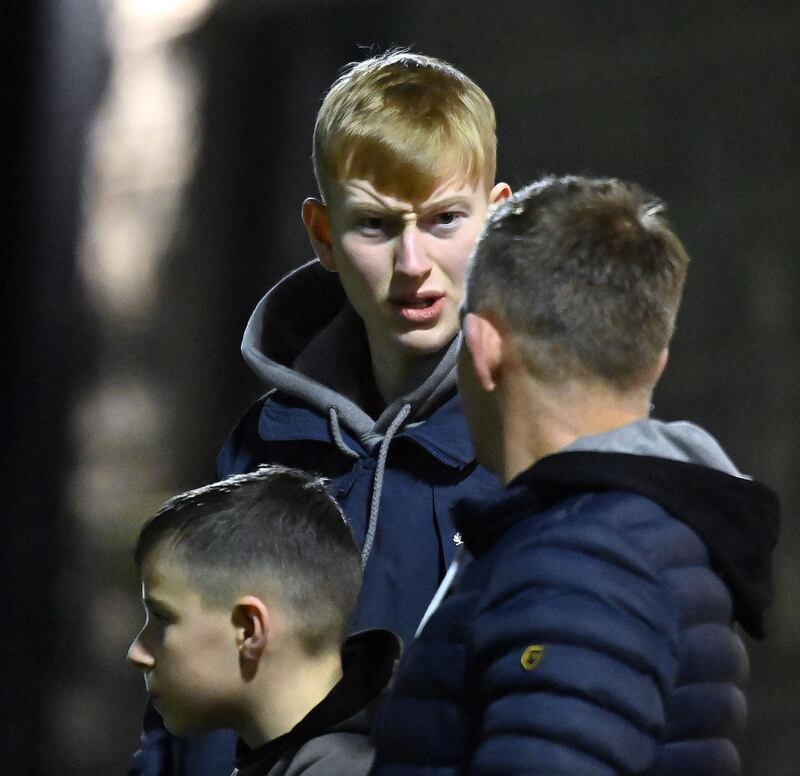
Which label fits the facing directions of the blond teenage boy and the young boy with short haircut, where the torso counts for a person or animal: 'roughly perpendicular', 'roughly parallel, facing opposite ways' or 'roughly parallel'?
roughly perpendicular

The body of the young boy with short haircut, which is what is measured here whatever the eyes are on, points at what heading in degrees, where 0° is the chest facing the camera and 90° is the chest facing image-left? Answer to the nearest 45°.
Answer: approximately 90°

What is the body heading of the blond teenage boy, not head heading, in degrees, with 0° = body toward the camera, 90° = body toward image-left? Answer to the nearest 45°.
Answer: approximately 0°

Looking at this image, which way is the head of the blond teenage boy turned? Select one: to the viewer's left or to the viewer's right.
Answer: to the viewer's right

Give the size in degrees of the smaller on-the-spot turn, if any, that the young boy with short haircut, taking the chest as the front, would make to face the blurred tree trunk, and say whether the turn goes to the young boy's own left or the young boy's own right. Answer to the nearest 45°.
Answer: approximately 90° to the young boy's own right

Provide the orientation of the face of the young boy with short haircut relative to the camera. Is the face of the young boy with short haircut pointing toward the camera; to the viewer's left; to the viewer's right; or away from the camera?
to the viewer's left

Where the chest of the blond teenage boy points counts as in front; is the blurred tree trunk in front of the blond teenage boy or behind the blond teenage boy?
behind

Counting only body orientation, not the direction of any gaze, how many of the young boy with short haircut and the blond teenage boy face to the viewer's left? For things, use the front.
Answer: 1
